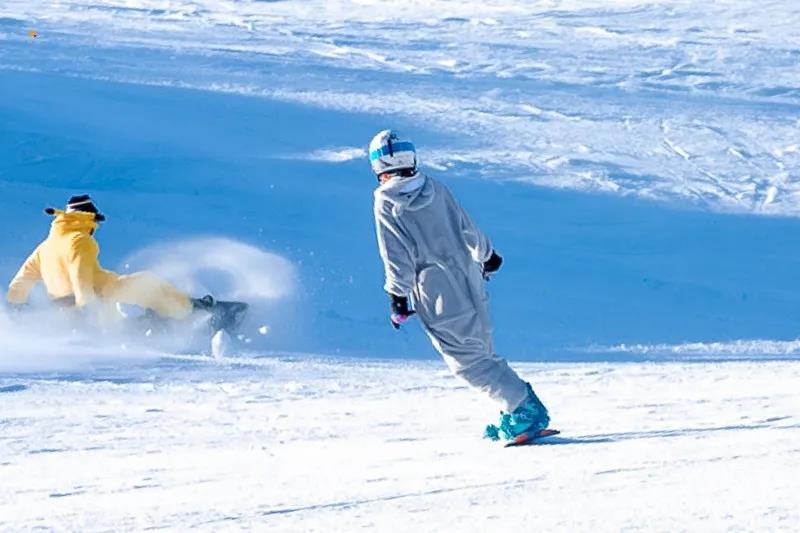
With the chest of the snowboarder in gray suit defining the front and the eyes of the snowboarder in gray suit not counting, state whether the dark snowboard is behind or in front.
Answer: in front

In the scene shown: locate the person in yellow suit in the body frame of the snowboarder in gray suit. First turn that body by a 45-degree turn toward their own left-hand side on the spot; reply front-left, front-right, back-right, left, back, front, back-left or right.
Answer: front-right

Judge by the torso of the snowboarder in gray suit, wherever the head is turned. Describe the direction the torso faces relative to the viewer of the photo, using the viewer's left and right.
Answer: facing away from the viewer and to the left of the viewer
